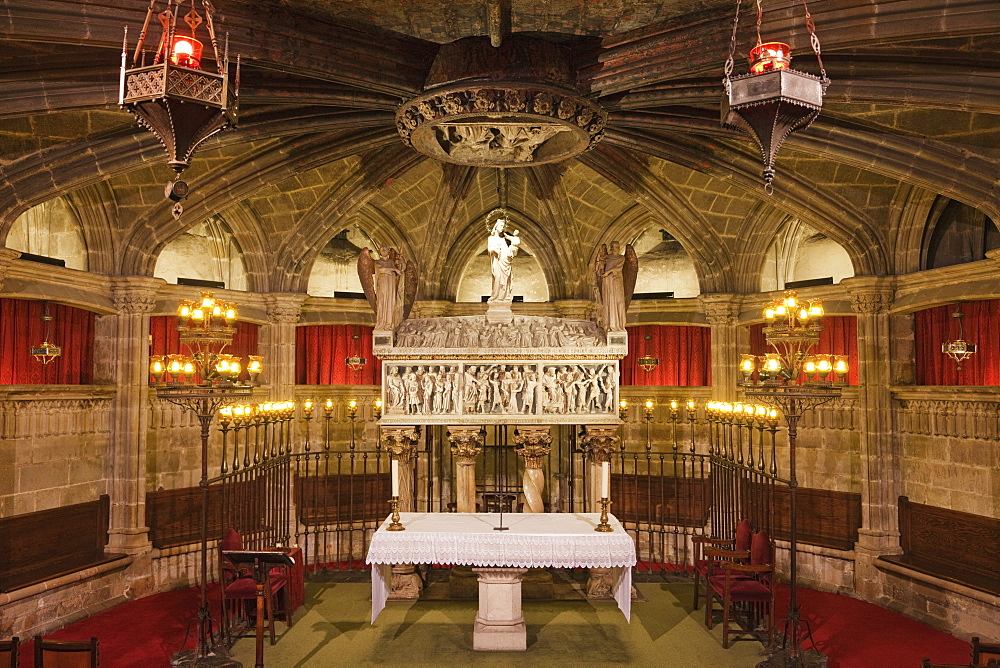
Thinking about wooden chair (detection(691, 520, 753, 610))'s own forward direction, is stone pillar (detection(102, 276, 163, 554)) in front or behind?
in front

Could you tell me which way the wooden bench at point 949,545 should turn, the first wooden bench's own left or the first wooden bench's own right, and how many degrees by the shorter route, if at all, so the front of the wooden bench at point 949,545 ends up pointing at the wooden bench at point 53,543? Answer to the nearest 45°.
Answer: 0° — it already faces it

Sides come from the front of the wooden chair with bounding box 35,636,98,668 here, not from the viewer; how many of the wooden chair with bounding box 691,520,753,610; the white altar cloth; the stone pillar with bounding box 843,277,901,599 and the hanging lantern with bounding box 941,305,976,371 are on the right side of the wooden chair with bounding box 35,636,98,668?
4

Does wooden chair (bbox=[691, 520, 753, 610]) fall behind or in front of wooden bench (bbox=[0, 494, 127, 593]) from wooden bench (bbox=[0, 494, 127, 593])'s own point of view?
in front

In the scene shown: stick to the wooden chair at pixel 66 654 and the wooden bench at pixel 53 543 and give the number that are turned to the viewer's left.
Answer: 0

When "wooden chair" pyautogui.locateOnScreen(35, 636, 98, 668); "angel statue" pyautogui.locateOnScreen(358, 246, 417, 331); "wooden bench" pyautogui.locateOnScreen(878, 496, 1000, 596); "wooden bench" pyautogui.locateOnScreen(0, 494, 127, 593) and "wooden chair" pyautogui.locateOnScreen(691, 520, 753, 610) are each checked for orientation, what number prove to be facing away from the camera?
1

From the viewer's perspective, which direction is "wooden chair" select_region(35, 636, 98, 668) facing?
away from the camera

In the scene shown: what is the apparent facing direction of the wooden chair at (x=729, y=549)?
to the viewer's left

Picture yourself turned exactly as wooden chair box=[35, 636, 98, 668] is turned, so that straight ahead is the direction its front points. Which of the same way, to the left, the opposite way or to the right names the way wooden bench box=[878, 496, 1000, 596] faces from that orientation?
to the left

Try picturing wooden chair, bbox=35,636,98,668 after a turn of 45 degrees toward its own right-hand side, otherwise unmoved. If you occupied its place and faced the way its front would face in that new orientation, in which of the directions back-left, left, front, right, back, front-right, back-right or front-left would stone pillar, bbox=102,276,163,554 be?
front-left

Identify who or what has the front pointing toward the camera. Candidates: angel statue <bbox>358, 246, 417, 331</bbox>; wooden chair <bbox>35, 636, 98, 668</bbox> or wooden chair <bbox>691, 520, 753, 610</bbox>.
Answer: the angel statue

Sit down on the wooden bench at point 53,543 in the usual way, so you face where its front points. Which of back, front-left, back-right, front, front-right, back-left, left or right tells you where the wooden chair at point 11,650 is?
front-right

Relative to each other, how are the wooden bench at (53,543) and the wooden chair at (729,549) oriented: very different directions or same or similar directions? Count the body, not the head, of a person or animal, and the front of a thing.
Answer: very different directions

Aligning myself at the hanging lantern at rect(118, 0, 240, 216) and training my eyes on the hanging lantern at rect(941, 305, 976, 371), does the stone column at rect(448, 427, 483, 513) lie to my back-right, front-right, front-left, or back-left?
front-left

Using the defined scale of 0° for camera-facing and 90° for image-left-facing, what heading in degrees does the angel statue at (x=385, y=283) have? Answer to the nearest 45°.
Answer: approximately 0°

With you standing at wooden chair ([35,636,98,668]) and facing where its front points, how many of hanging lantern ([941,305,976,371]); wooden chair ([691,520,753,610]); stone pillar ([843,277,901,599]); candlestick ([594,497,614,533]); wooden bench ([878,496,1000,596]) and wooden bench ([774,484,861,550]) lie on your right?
6
